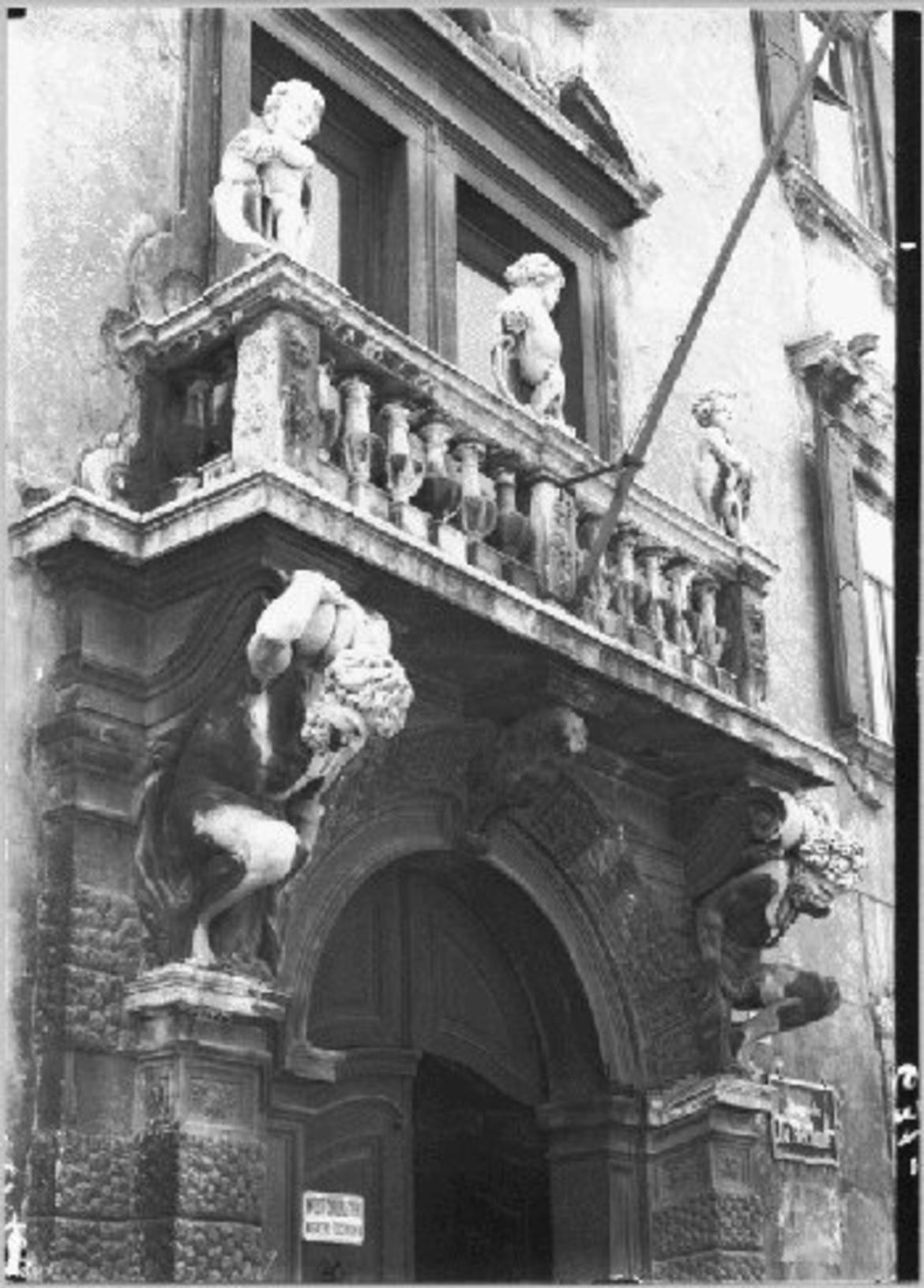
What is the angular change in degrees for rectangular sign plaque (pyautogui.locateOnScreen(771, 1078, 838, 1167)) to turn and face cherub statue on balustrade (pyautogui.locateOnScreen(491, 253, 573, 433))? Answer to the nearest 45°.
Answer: approximately 45° to its right

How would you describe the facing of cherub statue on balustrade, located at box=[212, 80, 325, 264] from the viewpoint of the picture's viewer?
facing the viewer and to the right of the viewer

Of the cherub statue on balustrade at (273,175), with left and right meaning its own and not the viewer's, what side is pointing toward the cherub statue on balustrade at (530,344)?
left

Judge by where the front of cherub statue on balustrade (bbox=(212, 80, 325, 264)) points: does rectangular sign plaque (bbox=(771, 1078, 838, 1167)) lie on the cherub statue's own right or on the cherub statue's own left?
on the cherub statue's own left

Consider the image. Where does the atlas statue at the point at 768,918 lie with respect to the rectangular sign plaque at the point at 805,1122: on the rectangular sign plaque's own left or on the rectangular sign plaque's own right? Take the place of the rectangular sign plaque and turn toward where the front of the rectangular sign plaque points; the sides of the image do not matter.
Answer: on the rectangular sign plaque's own right

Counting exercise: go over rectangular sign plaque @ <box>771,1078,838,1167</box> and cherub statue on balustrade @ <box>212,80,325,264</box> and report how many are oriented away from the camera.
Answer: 0

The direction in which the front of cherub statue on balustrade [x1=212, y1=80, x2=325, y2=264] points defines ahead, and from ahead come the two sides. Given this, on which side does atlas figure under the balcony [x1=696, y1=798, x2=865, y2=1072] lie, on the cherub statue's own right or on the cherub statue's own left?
on the cherub statue's own left
